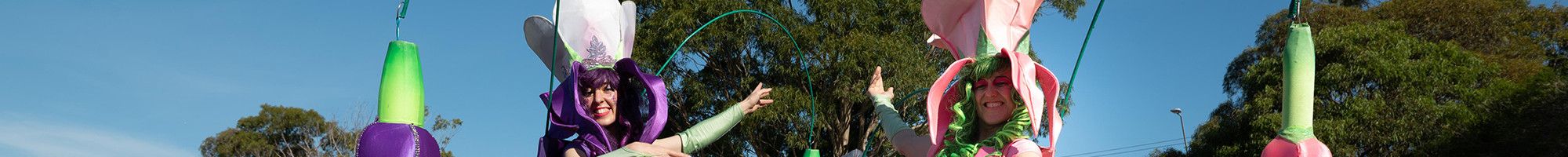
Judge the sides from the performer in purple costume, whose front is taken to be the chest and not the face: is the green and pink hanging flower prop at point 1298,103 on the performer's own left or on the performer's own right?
on the performer's own left

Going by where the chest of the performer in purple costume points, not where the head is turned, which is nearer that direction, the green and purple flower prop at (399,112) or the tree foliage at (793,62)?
the green and purple flower prop

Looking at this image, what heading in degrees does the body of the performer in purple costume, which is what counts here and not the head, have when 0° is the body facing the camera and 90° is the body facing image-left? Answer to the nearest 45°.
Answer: approximately 0°
